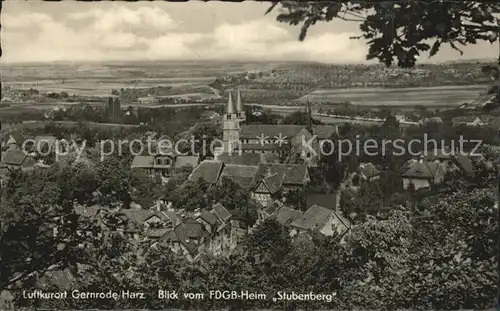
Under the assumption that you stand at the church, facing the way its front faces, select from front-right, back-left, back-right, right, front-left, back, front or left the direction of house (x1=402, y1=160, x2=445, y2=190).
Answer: back

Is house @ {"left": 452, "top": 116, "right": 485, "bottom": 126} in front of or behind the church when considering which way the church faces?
behind

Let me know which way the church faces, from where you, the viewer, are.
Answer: facing to the left of the viewer

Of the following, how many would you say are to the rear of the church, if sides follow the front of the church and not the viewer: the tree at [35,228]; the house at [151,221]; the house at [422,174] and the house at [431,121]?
2

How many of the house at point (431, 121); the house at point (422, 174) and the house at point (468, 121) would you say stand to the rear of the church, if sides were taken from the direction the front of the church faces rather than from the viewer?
3

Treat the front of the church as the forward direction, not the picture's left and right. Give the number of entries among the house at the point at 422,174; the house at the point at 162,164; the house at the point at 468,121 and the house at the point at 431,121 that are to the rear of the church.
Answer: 3

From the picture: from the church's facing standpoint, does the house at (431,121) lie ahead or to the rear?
to the rear

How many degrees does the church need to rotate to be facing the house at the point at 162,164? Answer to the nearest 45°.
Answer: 0° — it already faces it
